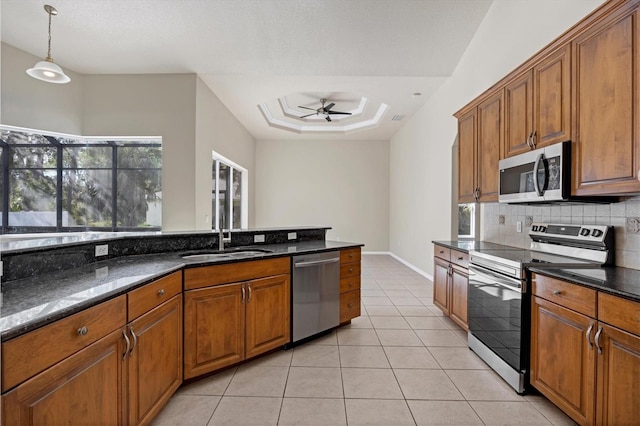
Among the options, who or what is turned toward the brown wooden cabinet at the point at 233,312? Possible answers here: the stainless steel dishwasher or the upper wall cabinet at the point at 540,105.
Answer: the upper wall cabinet

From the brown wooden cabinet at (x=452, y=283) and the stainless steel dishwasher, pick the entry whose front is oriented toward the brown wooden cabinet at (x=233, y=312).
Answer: the brown wooden cabinet at (x=452, y=283)

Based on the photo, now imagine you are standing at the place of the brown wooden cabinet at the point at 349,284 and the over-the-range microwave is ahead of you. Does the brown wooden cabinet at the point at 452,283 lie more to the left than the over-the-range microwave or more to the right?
left

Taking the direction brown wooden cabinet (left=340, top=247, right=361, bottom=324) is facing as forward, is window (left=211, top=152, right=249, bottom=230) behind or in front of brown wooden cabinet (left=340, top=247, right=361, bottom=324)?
behind

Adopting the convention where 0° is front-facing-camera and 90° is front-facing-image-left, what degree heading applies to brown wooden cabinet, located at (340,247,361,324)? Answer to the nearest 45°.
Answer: approximately 315°

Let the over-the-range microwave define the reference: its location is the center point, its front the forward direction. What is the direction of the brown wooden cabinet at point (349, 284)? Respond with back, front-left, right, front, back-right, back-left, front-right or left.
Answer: front-right

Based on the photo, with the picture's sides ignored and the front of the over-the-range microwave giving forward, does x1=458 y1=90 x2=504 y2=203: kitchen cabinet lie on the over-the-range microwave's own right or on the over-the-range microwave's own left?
on the over-the-range microwave's own right
